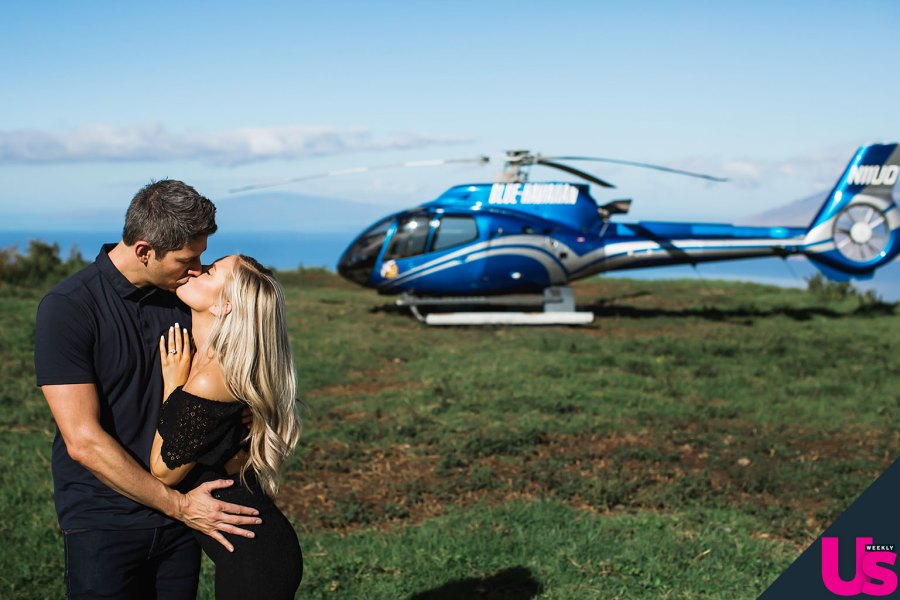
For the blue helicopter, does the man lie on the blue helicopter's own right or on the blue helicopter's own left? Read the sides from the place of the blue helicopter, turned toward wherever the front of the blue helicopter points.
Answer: on the blue helicopter's own left

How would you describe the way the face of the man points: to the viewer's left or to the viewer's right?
to the viewer's right

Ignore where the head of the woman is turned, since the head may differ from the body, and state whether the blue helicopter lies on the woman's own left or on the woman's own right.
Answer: on the woman's own right

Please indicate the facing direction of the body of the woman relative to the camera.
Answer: to the viewer's left

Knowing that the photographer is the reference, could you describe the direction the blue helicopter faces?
facing to the left of the viewer

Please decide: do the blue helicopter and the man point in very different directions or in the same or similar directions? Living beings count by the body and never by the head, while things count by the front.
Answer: very different directions

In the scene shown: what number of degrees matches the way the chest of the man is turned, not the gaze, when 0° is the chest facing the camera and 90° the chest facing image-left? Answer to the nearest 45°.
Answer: approximately 315°

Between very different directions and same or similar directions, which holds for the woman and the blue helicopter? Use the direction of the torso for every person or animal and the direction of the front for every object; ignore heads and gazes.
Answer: same or similar directions

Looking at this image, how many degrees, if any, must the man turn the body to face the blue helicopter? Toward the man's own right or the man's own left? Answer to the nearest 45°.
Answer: approximately 90° to the man's own left

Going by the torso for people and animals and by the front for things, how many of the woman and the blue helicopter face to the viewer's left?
2

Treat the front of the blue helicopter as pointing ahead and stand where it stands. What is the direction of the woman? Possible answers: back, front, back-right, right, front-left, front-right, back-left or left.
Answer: left

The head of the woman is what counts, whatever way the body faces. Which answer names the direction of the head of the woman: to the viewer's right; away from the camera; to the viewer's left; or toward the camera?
to the viewer's left
